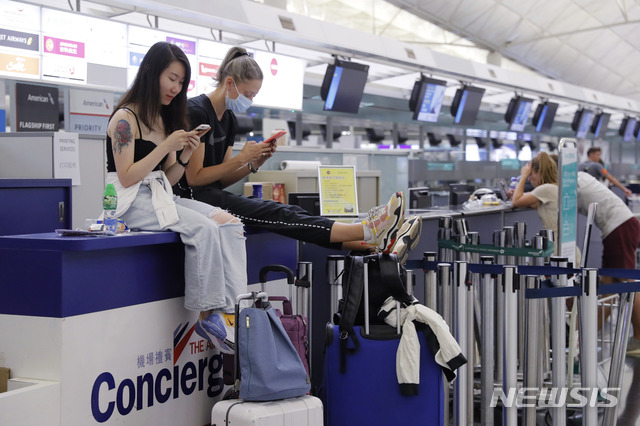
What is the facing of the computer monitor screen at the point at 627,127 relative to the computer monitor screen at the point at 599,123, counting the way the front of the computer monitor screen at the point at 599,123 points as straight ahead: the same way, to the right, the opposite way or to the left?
the same way

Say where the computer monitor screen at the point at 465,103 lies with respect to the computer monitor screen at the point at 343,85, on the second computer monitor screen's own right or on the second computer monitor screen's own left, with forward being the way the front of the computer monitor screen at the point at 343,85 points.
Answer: on the second computer monitor screen's own left

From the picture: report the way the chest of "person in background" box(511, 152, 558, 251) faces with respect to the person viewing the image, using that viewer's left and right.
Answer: facing to the left of the viewer

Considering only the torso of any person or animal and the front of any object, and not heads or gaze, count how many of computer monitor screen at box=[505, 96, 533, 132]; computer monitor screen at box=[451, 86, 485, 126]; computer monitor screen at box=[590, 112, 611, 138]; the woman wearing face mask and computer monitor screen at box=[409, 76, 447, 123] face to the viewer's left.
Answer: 0

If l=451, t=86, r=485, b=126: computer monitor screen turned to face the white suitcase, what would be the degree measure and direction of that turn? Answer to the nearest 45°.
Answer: approximately 45° to its right

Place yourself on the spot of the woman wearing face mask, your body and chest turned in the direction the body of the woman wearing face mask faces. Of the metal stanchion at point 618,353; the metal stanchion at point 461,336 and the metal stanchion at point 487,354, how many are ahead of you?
3

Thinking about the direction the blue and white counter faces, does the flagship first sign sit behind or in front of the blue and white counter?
behind

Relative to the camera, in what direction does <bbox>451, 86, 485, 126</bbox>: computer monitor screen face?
facing the viewer and to the right of the viewer

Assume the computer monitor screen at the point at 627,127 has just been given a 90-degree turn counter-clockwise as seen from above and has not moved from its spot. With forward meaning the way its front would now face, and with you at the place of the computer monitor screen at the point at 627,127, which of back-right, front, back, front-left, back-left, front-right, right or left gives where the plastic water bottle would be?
back-right

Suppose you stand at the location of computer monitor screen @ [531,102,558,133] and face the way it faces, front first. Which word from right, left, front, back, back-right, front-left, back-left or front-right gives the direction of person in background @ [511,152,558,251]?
front-right

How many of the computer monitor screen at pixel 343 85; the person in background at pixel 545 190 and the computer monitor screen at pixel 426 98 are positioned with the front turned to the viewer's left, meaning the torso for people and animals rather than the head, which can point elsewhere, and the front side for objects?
1

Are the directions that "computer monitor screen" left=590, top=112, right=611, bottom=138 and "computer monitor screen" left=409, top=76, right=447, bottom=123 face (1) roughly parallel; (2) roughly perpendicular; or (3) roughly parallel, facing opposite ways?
roughly parallel
